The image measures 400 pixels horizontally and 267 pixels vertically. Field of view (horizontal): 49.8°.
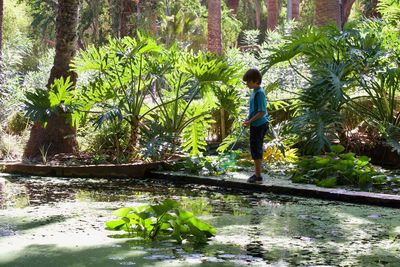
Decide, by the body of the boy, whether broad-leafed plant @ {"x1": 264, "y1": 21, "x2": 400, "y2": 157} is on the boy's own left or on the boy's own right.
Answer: on the boy's own right

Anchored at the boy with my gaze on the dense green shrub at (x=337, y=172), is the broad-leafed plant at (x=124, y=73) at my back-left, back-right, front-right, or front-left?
back-left

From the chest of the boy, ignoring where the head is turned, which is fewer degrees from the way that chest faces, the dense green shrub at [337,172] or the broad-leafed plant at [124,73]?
the broad-leafed plant

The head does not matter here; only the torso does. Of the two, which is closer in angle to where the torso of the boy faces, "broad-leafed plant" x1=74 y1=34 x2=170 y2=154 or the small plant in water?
the broad-leafed plant

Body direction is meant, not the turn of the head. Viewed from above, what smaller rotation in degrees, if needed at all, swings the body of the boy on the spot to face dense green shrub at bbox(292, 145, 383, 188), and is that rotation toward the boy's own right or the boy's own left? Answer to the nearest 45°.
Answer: approximately 180°

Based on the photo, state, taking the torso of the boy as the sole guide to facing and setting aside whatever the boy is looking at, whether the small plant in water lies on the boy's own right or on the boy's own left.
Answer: on the boy's own left

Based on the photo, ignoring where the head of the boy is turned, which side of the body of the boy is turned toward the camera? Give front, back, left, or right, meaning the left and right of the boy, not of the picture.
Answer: left

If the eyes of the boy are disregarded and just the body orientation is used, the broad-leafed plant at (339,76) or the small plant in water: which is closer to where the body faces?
the small plant in water

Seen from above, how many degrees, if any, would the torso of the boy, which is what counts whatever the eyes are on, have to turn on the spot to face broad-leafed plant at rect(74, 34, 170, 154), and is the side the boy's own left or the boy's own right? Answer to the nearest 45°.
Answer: approximately 45° to the boy's own right
